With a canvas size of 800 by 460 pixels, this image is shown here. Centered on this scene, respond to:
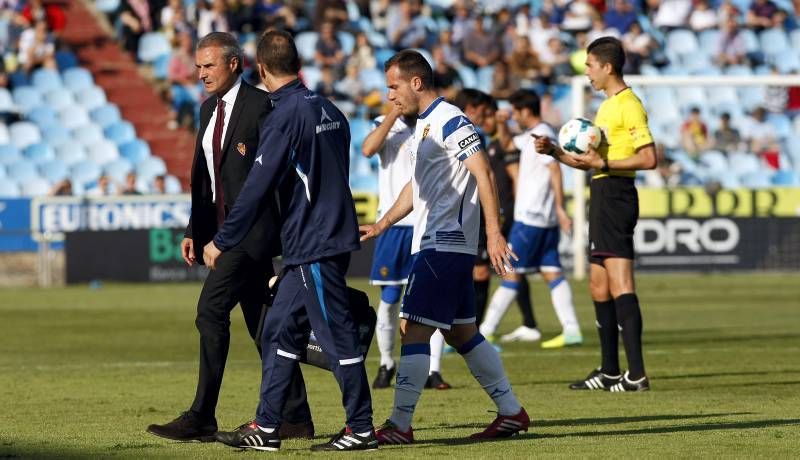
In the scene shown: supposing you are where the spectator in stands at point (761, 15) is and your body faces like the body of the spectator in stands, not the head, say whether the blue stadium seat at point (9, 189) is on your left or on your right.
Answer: on your right

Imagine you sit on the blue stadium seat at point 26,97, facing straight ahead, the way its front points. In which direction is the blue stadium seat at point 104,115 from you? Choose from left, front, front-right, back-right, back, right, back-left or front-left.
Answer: front-left

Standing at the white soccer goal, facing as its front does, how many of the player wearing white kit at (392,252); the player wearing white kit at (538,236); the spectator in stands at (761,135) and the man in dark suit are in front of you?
3

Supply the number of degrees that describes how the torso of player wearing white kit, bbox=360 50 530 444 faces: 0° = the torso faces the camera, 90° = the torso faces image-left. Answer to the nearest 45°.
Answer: approximately 90°

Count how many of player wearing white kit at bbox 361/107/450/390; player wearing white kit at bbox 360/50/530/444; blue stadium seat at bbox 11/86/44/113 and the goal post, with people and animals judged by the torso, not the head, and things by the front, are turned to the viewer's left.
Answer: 1

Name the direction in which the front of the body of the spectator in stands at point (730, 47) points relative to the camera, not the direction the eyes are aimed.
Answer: toward the camera

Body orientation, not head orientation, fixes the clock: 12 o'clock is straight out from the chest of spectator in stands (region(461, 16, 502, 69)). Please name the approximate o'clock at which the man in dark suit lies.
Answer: The man in dark suit is roughly at 12 o'clock from the spectator in stands.

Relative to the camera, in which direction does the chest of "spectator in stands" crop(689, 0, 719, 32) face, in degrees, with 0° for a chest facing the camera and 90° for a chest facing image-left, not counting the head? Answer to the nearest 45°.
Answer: approximately 0°

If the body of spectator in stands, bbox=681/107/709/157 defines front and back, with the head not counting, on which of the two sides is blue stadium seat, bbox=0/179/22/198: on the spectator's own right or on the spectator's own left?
on the spectator's own right

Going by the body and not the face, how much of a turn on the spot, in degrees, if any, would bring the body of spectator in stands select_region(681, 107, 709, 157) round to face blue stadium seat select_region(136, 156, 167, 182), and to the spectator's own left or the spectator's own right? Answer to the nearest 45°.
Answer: approximately 90° to the spectator's own right

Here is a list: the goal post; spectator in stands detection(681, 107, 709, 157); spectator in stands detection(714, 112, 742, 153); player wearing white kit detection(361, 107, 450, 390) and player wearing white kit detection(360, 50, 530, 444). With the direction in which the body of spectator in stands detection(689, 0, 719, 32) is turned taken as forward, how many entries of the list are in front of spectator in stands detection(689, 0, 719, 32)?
5
